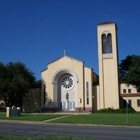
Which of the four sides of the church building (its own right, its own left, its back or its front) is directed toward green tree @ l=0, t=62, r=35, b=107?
right

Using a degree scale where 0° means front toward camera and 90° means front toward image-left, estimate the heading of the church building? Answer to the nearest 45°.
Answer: approximately 0°
